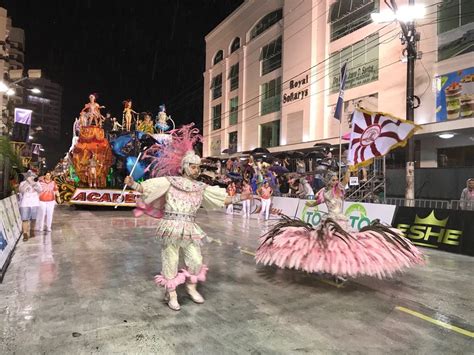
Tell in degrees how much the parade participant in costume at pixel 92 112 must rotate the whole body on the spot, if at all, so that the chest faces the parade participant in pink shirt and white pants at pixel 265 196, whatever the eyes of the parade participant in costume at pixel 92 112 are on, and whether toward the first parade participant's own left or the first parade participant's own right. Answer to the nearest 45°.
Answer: approximately 45° to the first parade participant's own left

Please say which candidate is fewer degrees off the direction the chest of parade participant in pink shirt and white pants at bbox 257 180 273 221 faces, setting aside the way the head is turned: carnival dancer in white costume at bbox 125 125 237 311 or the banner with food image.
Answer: the carnival dancer in white costume

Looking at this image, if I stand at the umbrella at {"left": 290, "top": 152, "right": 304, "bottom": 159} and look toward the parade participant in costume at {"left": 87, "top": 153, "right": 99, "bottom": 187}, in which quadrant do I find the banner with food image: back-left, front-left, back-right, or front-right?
back-left

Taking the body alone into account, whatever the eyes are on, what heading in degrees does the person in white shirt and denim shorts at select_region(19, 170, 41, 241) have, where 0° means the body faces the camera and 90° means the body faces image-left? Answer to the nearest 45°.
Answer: approximately 315°

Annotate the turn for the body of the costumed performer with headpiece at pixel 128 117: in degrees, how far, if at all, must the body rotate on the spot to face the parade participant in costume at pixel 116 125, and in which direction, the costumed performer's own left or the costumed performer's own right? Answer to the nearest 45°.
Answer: approximately 135° to the costumed performer's own right

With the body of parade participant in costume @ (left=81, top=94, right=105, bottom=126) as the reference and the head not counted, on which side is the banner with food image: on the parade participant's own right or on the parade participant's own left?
on the parade participant's own left
